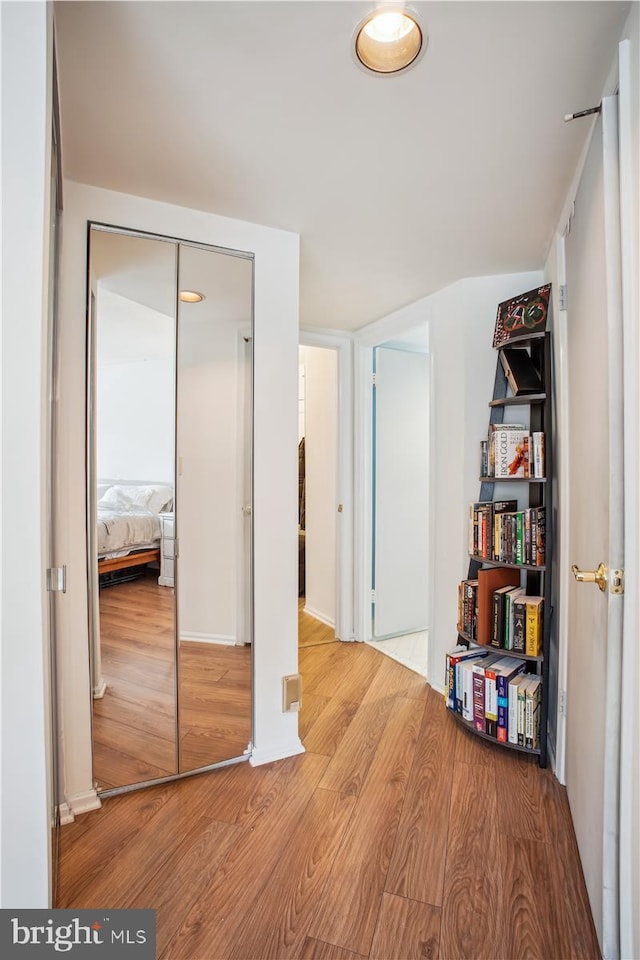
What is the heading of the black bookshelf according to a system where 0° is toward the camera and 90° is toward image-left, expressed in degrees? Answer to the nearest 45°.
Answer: approximately 45°

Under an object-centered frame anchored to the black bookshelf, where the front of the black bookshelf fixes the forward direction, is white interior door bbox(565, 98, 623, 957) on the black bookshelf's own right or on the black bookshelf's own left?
on the black bookshelf's own left

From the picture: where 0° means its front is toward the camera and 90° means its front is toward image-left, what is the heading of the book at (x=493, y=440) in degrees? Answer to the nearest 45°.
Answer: approximately 0°

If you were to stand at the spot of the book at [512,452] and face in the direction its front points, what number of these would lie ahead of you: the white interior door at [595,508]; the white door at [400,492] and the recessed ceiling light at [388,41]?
2
